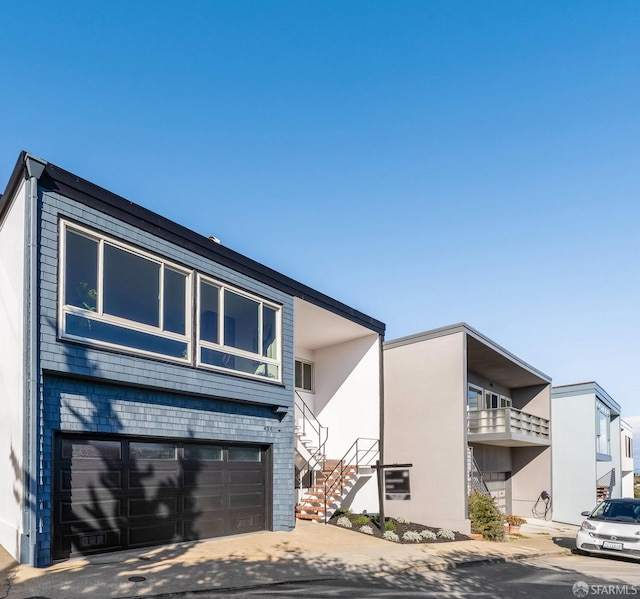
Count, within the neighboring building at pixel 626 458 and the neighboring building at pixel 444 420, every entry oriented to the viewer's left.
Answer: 0

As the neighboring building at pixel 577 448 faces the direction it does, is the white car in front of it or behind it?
in front

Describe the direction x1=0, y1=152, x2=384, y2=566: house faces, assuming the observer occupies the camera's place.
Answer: facing the viewer and to the right of the viewer

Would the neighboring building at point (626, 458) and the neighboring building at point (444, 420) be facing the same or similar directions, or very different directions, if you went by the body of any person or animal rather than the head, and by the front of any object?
same or similar directions

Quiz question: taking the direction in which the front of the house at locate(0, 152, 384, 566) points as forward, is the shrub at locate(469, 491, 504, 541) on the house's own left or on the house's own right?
on the house's own left

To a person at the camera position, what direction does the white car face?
facing the viewer

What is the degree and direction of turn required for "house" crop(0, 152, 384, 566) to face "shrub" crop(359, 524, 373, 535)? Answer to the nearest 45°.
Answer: approximately 90° to its left

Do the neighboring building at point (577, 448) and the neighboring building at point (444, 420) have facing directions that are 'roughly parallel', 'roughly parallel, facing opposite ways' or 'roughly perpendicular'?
roughly parallel

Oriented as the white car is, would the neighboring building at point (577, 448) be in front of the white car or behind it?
behind

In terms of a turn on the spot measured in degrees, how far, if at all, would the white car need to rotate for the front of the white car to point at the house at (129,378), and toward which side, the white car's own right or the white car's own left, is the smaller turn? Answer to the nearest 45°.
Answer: approximately 45° to the white car's own right

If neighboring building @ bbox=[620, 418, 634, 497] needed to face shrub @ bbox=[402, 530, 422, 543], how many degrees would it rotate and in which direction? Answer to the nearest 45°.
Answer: approximately 45° to its right

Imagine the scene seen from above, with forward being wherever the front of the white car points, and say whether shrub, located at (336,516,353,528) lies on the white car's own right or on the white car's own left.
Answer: on the white car's own right
